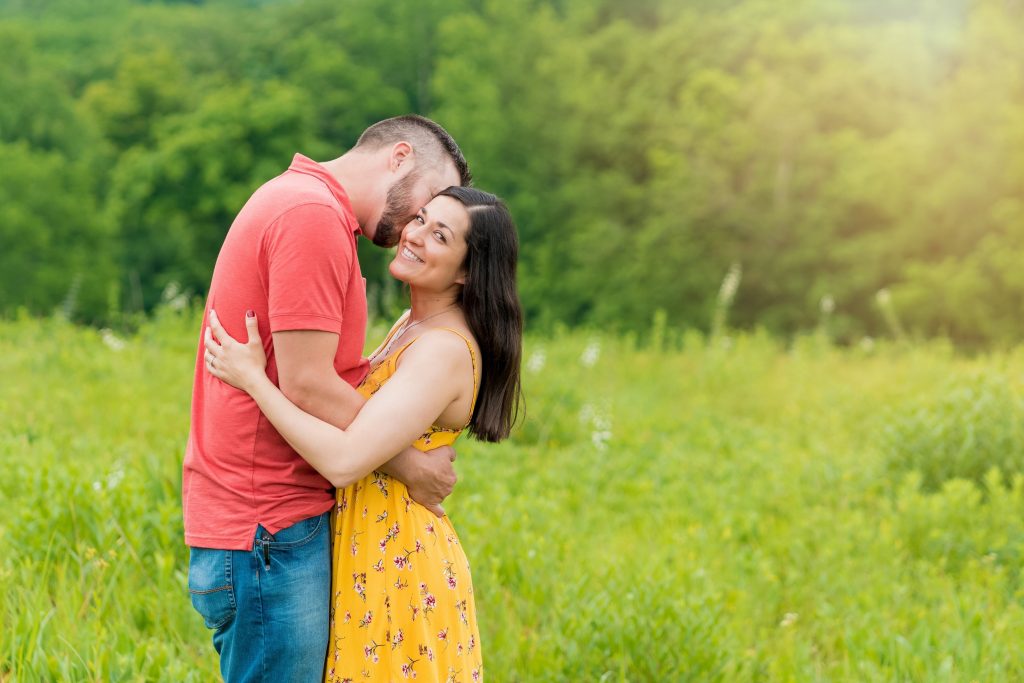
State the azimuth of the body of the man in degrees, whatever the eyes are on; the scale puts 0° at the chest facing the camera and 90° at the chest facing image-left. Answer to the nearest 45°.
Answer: approximately 270°

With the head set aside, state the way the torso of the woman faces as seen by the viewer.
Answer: to the viewer's left

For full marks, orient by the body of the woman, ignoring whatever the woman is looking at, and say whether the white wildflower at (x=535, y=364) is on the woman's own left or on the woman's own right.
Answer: on the woman's own right

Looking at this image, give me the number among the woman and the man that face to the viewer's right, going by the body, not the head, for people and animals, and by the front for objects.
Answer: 1

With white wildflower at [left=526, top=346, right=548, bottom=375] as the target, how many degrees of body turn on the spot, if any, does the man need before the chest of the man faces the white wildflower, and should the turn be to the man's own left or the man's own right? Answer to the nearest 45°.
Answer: approximately 90° to the man's own left

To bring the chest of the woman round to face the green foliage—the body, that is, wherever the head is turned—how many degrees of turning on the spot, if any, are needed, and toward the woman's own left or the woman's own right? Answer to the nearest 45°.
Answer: approximately 135° to the woman's own right

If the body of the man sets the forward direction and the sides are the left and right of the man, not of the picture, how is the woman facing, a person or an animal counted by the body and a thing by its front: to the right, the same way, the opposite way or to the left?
the opposite way

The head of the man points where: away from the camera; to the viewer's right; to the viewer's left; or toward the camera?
to the viewer's right

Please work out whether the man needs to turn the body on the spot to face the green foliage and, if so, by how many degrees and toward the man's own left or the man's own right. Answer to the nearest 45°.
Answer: approximately 45° to the man's own left
